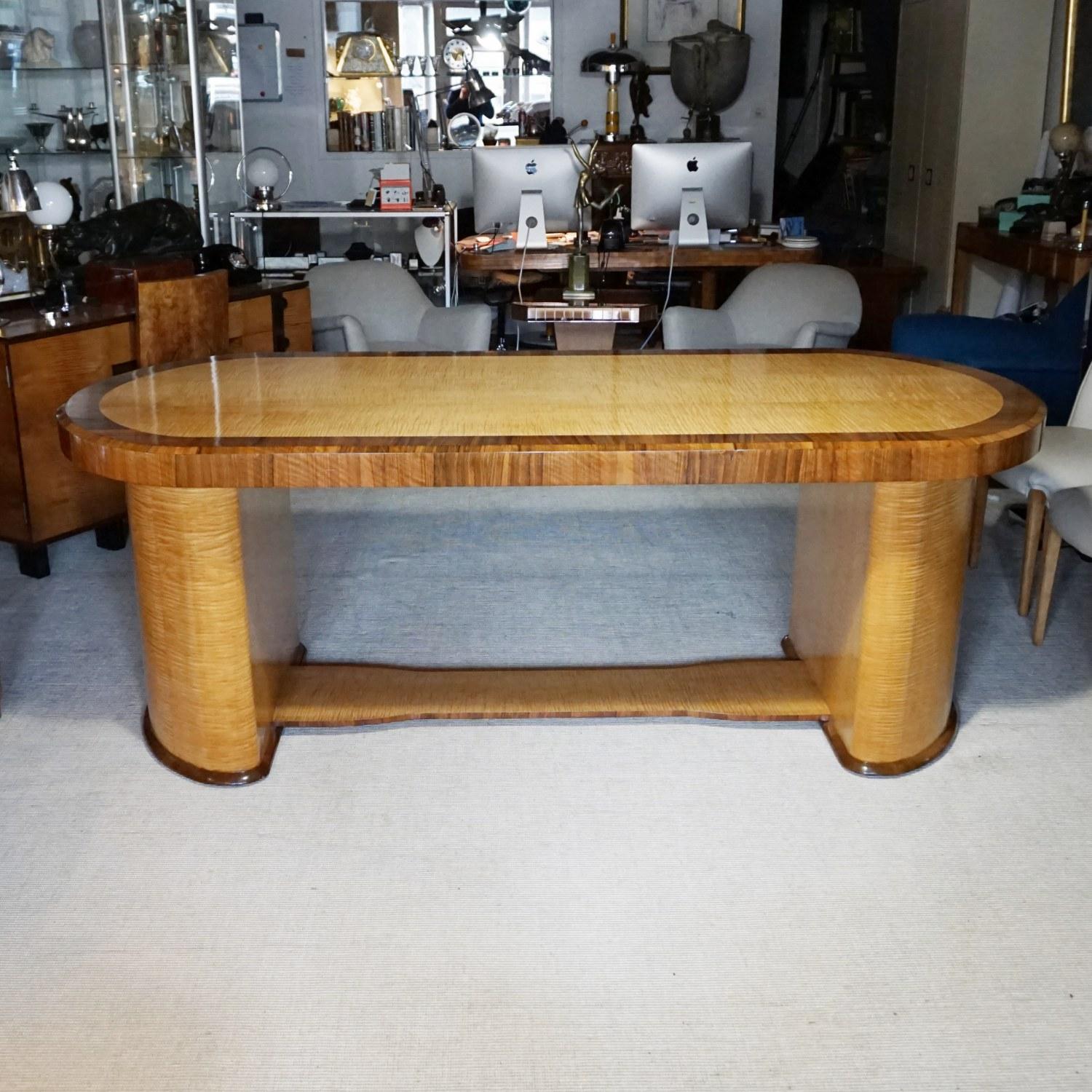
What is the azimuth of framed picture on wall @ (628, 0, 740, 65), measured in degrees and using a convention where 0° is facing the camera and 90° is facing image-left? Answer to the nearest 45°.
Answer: approximately 0°

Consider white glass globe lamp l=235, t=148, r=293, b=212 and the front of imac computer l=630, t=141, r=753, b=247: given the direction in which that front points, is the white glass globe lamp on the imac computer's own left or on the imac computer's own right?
on the imac computer's own left

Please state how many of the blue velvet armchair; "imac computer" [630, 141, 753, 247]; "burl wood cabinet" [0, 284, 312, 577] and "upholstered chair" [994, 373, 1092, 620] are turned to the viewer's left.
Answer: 2

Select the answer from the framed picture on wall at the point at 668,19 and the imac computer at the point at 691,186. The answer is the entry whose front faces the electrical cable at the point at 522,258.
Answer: the framed picture on wall

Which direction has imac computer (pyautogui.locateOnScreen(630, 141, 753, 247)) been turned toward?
away from the camera

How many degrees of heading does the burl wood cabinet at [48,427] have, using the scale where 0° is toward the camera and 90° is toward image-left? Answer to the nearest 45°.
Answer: approximately 315°

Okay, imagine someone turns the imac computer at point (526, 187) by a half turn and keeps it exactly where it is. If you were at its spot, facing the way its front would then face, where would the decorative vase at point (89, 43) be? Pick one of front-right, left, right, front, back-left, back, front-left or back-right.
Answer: right

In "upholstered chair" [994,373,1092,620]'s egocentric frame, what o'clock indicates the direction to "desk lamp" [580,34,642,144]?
The desk lamp is roughly at 2 o'clock from the upholstered chair.

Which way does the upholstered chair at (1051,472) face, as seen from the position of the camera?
facing to the left of the viewer

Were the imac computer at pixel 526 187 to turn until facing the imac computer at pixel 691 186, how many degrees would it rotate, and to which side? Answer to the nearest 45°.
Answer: approximately 90° to its right

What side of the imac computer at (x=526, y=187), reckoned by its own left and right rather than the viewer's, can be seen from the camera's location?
back
